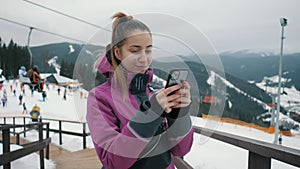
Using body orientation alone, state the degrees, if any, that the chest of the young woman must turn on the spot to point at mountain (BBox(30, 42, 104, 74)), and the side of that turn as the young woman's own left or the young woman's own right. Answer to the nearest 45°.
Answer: approximately 135° to the young woman's own left

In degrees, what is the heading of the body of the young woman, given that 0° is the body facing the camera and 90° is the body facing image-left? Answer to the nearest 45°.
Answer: approximately 315°
